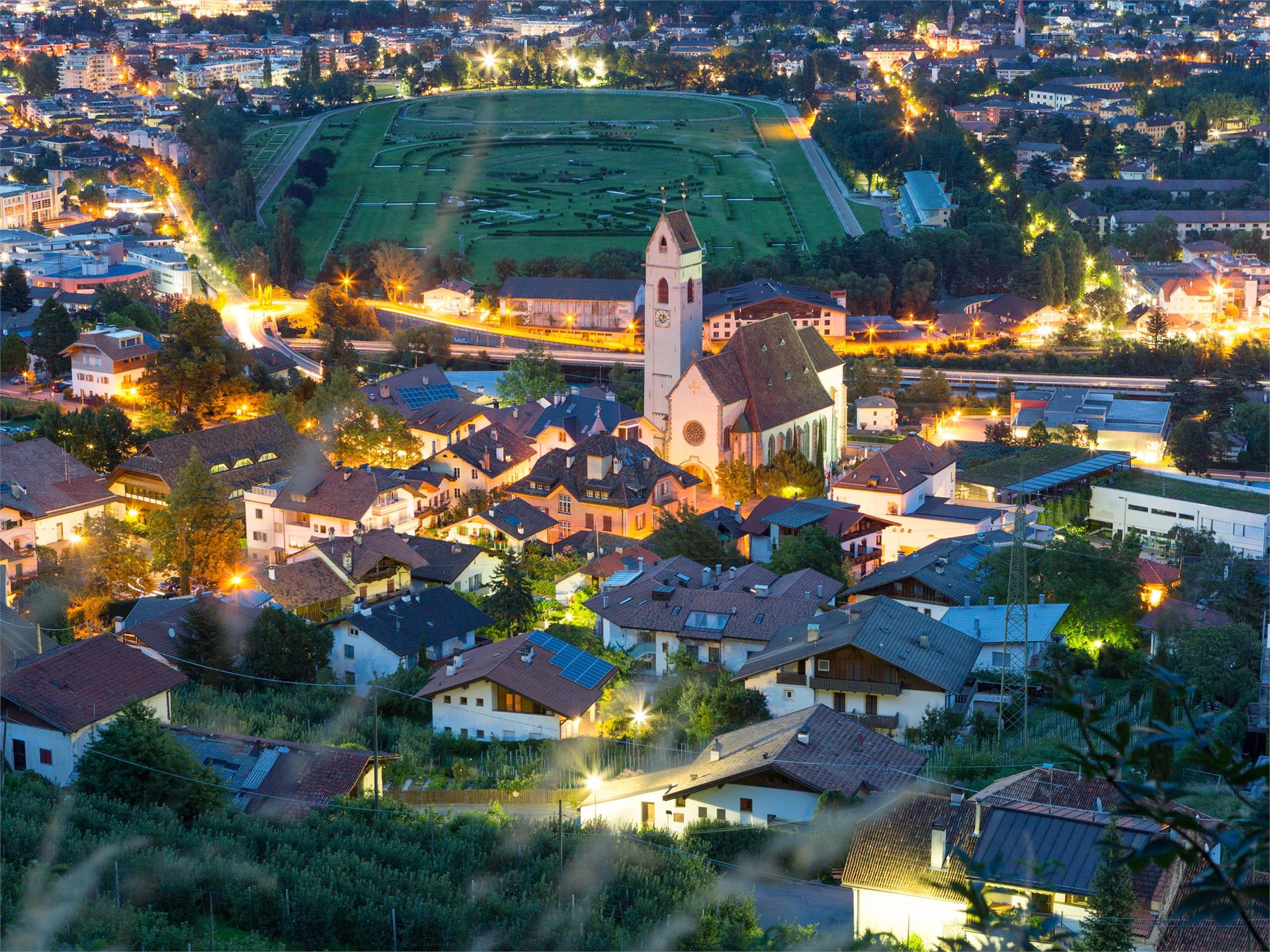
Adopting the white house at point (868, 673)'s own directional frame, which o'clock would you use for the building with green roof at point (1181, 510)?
The building with green roof is roughly at 7 o'clock from the white house.

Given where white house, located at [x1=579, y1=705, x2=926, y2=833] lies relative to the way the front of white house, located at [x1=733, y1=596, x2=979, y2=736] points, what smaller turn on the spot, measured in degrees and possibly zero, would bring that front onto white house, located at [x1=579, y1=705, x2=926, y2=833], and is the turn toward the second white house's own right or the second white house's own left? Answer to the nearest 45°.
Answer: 0° — it already faces it

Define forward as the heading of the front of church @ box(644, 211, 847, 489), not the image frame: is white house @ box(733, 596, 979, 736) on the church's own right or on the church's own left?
on the church's own left

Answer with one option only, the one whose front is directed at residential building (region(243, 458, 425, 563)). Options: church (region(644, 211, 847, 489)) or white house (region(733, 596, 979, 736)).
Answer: the church

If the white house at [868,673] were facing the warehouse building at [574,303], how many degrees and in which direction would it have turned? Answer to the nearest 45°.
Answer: approximately 180°

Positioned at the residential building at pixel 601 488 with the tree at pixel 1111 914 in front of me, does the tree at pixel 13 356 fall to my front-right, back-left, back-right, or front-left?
back-right

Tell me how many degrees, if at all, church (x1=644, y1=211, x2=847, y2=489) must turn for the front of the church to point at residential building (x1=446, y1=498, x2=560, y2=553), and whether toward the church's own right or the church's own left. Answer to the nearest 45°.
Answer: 0° — it already faces it

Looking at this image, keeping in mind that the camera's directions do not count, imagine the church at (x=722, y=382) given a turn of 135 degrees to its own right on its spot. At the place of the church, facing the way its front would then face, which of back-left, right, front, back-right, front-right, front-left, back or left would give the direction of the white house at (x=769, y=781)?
back

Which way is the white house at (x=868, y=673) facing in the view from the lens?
facing the viewer

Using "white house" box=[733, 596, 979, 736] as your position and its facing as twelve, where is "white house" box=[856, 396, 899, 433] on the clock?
"white house" box=[856, 396, 899, 433] is roughly at 6 o'clock from "white house" box=[733, 596, 979, 736].

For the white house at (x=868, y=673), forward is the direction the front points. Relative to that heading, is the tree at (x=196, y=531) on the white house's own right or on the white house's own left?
on the white house's own right

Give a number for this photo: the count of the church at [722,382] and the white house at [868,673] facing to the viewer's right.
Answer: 0

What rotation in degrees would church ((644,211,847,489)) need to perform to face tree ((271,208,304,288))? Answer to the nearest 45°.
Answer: approximately 90° to its right

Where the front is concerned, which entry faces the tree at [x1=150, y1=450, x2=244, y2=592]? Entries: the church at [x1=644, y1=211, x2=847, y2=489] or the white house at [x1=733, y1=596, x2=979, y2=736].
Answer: the church

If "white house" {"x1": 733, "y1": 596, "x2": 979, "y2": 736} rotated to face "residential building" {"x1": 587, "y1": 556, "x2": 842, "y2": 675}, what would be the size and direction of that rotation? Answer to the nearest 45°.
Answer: approximately 135° to its right

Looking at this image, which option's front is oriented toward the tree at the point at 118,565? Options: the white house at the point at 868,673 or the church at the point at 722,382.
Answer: the church

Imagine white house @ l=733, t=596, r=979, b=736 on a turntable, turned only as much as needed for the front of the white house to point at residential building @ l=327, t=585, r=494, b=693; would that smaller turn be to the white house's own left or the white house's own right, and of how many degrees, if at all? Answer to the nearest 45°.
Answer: approximately 90° to the white house's own right

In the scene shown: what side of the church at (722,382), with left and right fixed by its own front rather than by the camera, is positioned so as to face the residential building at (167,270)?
right

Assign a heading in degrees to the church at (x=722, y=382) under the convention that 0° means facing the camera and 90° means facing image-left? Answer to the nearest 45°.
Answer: approximately 45°
